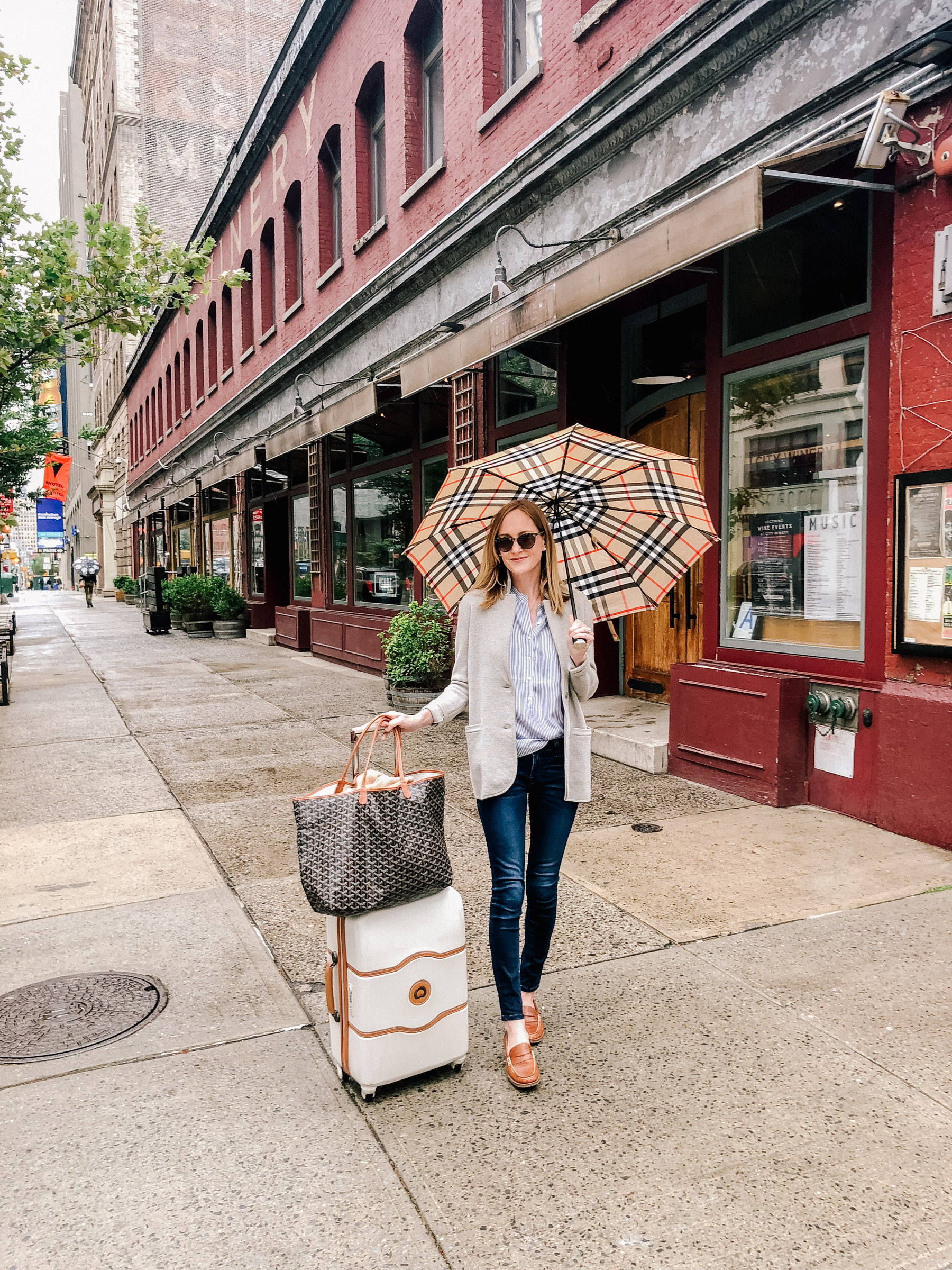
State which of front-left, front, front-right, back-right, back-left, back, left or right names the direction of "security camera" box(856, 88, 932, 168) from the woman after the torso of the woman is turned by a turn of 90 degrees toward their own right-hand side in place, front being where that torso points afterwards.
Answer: back-right

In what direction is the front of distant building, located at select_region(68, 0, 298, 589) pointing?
to the viewer's left

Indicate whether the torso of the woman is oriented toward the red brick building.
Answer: no

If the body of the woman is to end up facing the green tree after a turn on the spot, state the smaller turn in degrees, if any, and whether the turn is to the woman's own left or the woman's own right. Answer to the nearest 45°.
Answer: approximately 135° to the woman's own right

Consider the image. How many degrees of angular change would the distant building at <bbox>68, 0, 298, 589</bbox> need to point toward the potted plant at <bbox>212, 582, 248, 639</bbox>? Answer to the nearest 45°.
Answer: approximately 90° to its left

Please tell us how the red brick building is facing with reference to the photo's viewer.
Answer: facing the viewer and to the left of the viewer

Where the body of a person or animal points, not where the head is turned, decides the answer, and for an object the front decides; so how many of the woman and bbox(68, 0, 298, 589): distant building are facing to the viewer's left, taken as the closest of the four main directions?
1

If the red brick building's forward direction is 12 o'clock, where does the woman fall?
The woman is roughly at 11 o'clock from the red brick building.

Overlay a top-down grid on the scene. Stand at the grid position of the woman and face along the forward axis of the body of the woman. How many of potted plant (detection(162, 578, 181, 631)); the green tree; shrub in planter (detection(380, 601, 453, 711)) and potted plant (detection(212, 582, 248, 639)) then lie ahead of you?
0

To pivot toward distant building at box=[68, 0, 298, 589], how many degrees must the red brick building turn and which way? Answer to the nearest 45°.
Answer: approximately 90° to its right

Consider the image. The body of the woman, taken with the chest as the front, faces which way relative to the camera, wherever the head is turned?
toward the camera

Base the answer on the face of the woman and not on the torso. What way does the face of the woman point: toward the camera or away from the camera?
toward the camera

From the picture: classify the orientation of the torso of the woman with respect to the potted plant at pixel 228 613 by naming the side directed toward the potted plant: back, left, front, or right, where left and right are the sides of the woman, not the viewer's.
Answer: back

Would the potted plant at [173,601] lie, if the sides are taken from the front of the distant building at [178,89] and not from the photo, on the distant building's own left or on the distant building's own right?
on the distant building's own left

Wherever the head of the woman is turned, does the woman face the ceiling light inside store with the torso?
no

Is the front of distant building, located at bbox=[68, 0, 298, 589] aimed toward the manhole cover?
no
